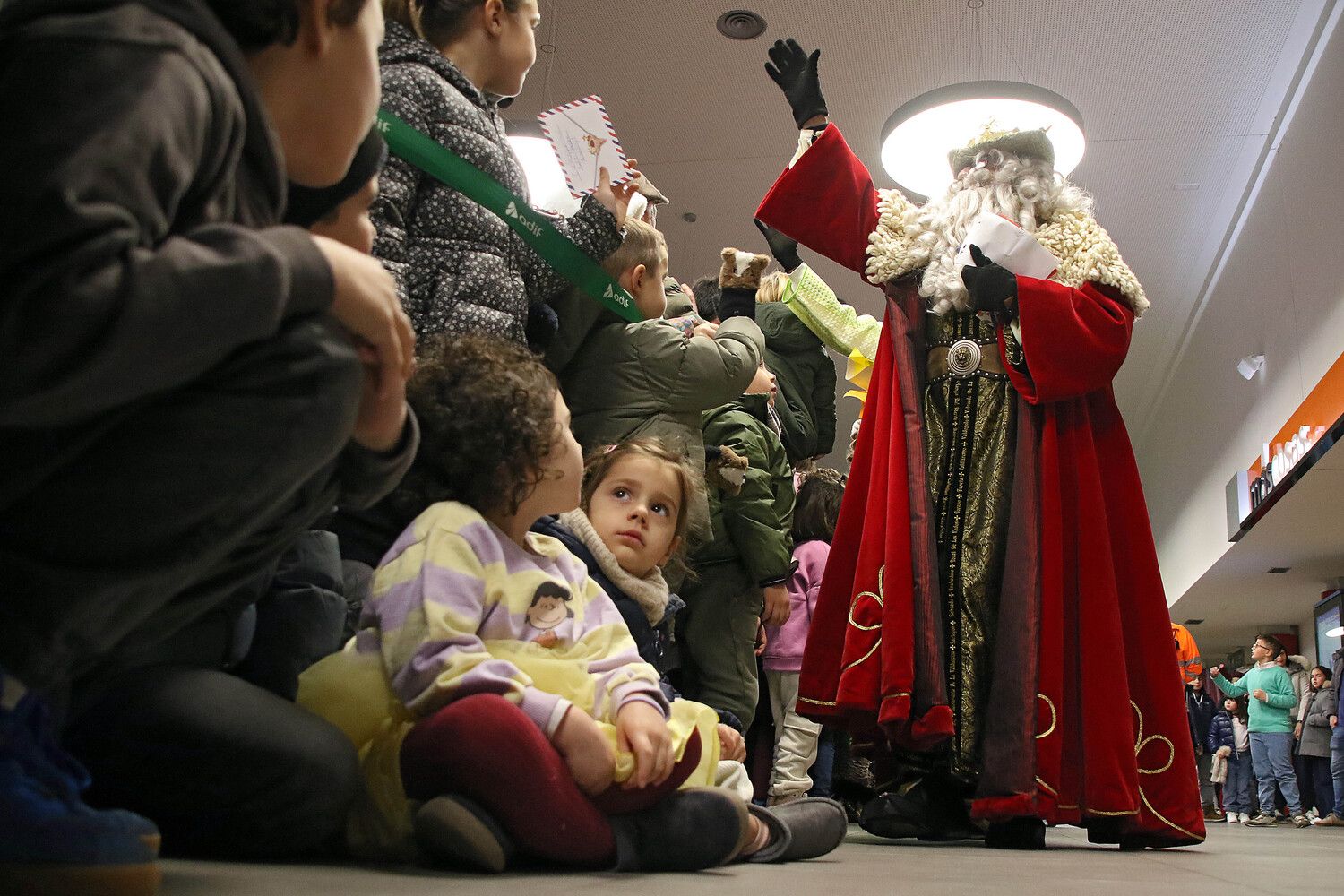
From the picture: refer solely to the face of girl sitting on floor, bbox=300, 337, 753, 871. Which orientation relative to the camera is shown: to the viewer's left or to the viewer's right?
to the viewer's right

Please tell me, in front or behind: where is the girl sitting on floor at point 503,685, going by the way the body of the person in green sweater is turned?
in front

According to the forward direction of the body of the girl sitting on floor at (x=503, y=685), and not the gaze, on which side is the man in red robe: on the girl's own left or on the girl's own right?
on the girl's own left

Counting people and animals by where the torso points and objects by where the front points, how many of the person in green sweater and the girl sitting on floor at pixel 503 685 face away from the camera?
0

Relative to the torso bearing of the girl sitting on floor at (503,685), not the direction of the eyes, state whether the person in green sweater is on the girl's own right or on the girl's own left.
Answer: on the girl's own left

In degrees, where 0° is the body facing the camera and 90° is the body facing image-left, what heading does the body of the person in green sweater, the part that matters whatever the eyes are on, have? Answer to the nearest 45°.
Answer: approximately 45°

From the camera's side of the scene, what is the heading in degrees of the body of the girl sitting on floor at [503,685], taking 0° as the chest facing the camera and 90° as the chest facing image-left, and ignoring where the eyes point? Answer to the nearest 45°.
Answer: approximately 315°
